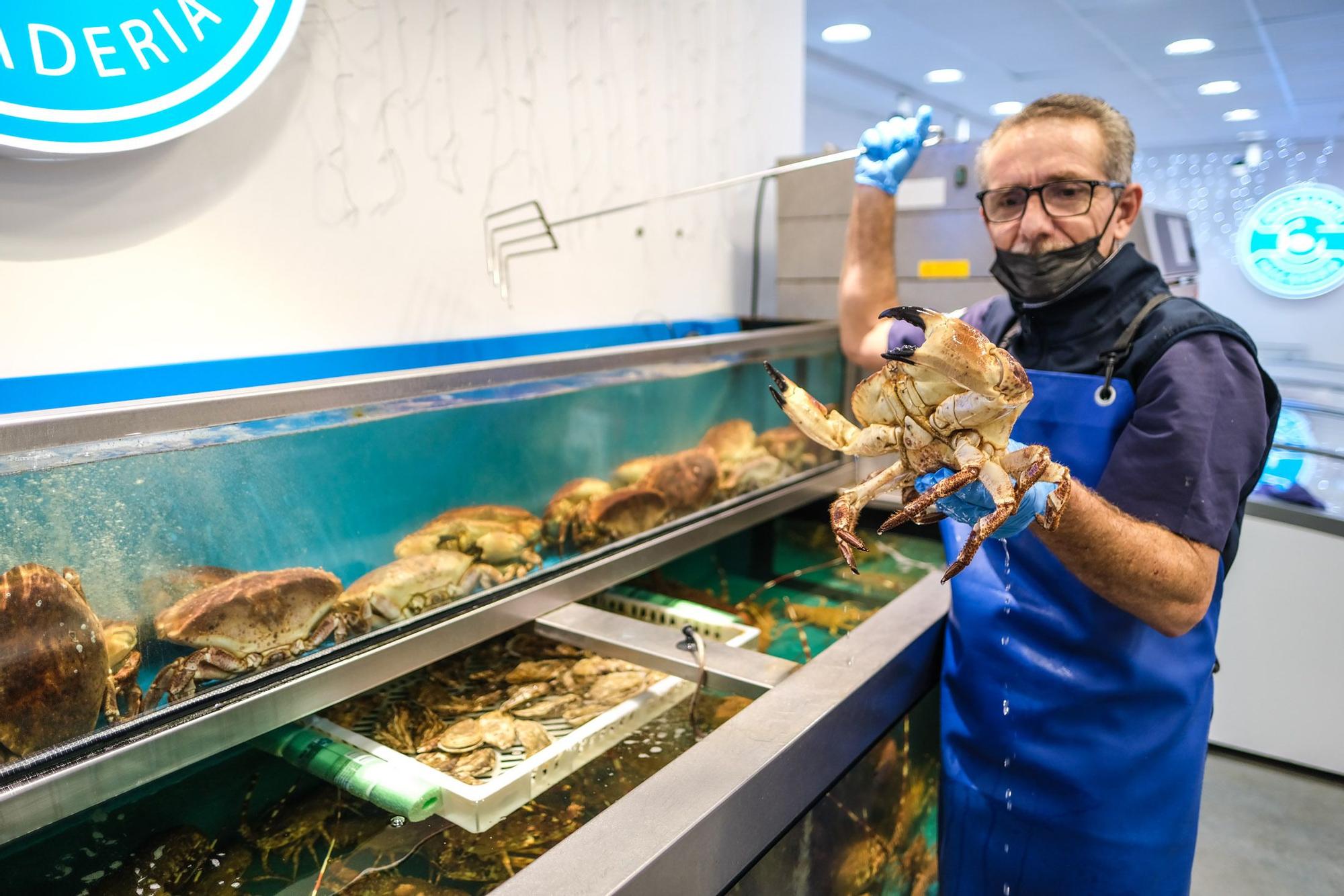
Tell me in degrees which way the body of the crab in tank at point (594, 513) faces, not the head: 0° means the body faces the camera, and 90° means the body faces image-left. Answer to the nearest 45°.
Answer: approximately 45°

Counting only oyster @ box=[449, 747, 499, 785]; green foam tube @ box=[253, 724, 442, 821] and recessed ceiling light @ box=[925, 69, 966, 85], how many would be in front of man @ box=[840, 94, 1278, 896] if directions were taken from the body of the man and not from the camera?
2

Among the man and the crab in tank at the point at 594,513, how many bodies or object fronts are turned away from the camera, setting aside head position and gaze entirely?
0

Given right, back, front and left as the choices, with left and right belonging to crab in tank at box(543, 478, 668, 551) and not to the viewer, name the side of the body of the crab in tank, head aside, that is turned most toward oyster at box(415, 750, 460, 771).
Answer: front

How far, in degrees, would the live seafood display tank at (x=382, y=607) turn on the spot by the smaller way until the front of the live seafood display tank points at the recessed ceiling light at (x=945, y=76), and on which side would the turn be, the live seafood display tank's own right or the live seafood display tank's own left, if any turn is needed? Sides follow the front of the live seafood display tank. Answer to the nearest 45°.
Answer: approximately 90° to the live seafood display tank's own left

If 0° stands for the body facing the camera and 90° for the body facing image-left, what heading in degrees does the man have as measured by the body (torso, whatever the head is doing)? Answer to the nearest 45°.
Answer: approximately 45°

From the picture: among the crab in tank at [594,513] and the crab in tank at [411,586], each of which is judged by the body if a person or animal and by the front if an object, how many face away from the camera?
0
